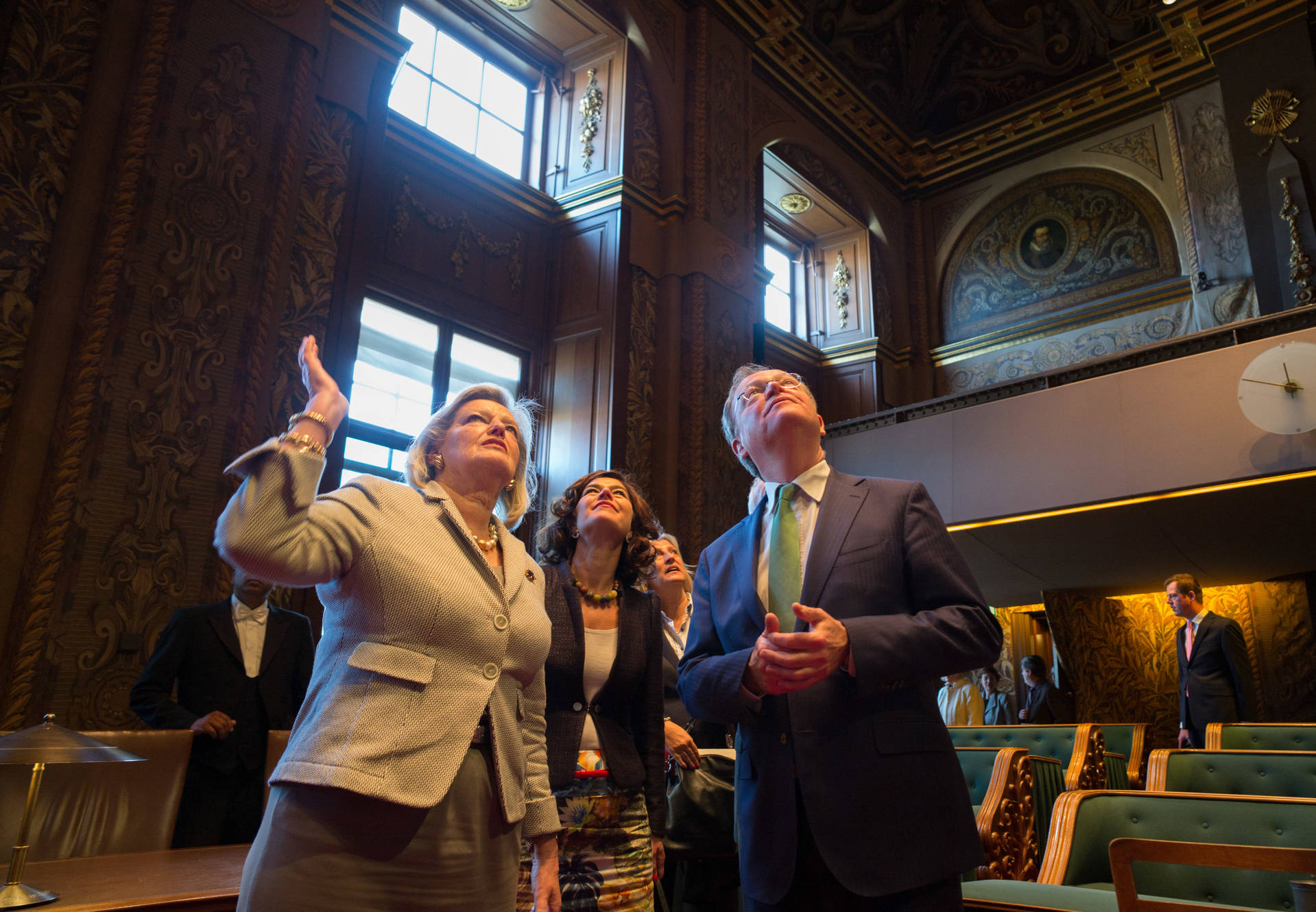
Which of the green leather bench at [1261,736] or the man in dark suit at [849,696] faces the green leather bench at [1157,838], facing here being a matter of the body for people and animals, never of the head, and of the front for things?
the green leather bench at [1261,736]

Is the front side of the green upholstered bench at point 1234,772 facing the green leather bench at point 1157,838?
yes

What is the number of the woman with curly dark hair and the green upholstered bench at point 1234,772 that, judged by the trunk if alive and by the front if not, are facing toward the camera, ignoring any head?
2

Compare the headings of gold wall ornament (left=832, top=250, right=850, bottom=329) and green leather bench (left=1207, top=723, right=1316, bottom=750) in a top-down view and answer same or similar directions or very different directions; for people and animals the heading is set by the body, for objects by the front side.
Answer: same or similar directions

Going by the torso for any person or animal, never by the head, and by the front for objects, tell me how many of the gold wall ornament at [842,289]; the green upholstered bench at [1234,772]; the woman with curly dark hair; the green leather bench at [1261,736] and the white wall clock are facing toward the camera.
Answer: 5

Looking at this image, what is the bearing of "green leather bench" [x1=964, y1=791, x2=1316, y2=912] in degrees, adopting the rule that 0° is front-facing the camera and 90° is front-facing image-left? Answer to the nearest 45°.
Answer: approximately 45°

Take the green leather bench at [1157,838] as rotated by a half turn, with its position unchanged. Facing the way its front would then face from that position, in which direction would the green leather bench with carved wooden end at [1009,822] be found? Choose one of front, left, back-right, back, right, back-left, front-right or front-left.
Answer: left

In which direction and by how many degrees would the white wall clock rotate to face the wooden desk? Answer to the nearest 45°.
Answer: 0° — it already faces it

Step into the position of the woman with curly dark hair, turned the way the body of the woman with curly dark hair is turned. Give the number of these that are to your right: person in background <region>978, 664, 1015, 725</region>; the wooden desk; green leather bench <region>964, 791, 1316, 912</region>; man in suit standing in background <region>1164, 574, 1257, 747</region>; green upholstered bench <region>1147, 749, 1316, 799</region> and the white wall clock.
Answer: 1

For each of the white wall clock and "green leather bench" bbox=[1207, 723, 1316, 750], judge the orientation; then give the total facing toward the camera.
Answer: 2

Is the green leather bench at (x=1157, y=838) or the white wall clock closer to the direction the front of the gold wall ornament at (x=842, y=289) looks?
the green leather bench

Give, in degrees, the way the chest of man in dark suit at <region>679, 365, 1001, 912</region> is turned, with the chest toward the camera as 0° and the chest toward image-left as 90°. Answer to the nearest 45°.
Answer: approximately 45°

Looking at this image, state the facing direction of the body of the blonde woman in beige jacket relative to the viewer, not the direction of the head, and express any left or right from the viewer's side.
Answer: facing the viewer and to the right of the viewer

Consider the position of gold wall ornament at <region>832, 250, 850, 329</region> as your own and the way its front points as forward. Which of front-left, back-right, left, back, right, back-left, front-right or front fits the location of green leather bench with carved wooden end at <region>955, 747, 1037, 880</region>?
front

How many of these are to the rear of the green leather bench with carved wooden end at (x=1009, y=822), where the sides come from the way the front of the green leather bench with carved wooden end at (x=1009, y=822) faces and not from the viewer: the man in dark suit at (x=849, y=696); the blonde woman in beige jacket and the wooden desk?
0

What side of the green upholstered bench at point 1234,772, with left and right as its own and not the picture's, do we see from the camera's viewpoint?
front

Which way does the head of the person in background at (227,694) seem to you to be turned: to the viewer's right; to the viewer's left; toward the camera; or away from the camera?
toward the camera

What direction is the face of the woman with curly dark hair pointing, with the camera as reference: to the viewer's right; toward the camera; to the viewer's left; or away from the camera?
toward the camera

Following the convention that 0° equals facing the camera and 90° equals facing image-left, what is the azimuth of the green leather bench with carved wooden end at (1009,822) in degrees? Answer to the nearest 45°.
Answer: approximately 45°
